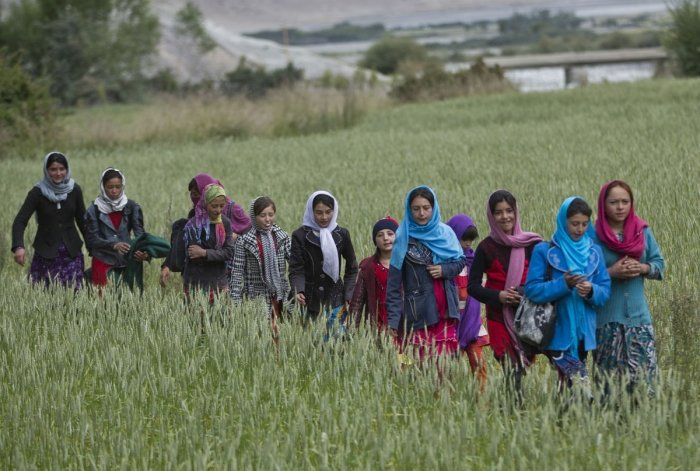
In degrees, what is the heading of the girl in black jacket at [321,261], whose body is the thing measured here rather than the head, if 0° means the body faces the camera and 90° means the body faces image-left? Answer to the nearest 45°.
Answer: approximately 0°

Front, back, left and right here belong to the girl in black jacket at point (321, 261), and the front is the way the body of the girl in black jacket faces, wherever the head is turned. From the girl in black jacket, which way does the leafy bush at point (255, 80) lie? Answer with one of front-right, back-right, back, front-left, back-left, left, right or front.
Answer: back

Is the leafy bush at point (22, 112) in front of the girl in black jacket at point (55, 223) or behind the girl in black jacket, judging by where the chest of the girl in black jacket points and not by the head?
behind

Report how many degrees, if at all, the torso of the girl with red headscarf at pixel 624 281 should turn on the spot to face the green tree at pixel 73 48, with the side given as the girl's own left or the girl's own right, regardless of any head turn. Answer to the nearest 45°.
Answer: approximately 135° to the girl's own right

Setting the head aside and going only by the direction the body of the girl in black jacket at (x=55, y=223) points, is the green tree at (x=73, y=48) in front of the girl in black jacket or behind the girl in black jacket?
behind

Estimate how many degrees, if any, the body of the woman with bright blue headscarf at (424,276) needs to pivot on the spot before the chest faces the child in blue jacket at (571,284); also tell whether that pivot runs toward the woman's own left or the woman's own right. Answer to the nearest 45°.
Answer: approximately 45° to the woman's own left

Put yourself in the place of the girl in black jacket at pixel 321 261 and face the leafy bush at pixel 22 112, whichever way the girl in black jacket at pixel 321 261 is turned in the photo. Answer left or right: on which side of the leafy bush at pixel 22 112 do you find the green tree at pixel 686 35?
right
